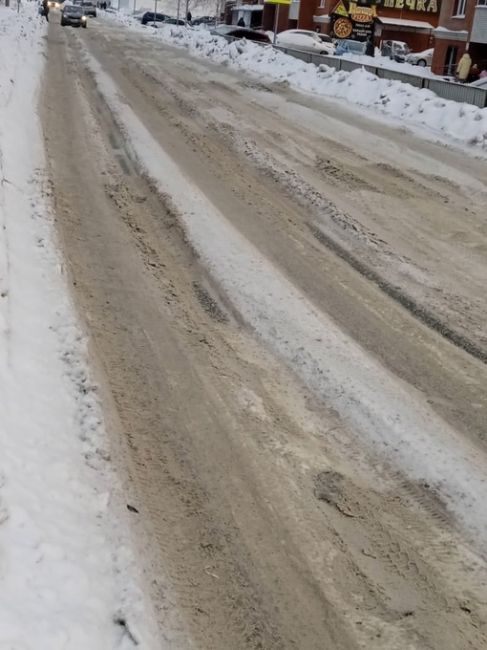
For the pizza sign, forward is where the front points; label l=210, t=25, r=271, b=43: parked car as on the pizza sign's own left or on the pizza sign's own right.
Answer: on the pizza sign's own right

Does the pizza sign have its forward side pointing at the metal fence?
yes
